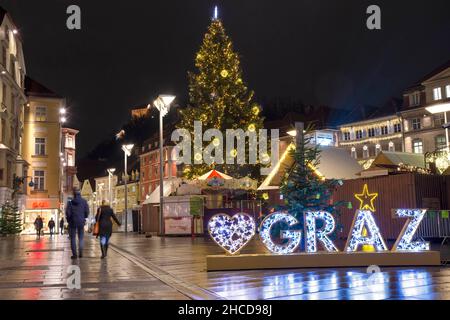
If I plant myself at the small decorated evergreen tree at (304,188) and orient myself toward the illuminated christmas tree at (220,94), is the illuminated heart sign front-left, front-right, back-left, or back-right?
back-left

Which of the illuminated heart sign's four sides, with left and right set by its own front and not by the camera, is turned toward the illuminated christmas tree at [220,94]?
back

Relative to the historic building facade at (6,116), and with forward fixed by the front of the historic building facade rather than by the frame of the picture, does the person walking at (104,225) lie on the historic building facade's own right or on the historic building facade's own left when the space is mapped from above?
on the historic building facade's own right

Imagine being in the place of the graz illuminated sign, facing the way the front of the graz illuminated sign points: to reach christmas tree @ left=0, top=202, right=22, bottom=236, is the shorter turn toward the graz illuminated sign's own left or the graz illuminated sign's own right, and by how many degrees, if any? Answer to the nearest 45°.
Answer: approximately 135° to the graz illuminated sign's own right

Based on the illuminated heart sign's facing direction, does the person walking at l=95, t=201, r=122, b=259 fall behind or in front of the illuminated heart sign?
behind

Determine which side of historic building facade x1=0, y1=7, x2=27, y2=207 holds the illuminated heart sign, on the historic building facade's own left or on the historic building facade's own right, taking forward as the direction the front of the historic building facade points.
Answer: on the historic building facade's own right

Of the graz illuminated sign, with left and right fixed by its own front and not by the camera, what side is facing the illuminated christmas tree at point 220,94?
back

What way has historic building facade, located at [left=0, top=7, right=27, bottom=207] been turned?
to the viewer's right

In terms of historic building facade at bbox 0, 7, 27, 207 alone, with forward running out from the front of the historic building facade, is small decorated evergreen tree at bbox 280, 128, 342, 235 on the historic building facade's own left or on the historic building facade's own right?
on the historic building facade's own right

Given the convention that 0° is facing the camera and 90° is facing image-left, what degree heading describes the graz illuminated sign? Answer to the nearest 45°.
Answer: approximately 0°

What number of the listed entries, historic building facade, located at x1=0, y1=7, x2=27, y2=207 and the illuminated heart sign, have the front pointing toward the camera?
1

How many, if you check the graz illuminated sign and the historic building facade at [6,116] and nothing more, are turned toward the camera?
1

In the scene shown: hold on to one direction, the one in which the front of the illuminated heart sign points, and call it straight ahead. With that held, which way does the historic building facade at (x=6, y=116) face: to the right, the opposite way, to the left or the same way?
to the left
